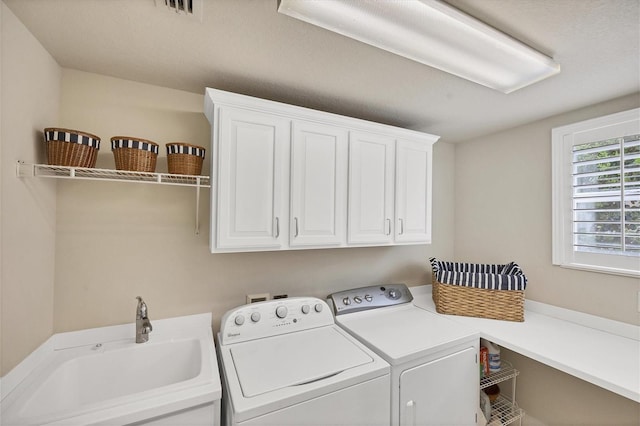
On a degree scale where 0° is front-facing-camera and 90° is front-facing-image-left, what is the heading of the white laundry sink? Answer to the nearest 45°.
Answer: approximately 0°

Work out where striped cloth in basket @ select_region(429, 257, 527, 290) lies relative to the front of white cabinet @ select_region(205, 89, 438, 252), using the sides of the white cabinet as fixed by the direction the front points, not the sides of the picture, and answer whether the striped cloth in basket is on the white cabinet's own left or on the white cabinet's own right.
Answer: on the white cabinet's own left

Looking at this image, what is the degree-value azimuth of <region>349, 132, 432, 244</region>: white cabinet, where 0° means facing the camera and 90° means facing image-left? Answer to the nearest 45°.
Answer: approximately 315°

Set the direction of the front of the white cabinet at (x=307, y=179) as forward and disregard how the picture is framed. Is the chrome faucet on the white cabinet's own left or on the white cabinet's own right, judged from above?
on the white cabinet's own right

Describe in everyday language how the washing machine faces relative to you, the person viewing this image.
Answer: facing the viewer and to the right of the viewer

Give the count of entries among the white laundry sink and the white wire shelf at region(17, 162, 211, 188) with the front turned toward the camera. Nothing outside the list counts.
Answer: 2

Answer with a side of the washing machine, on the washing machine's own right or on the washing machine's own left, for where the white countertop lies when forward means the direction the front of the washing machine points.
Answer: on the washing machine's own left

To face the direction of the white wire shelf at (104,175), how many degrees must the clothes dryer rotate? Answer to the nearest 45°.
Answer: approximately 90° to its right
